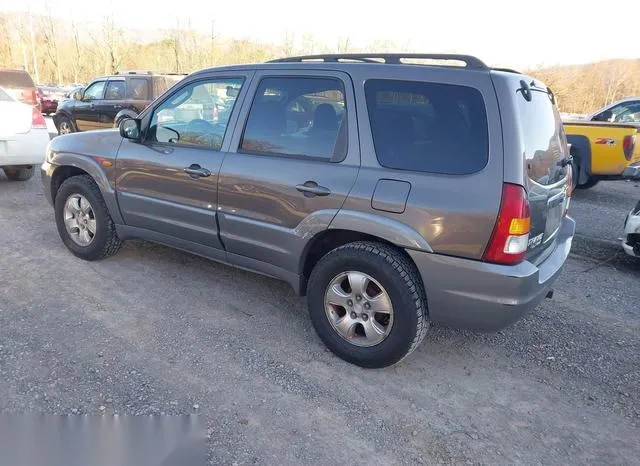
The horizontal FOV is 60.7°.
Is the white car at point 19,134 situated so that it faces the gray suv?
no

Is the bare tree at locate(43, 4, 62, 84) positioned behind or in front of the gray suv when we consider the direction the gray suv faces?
in front

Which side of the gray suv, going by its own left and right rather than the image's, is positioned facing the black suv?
front

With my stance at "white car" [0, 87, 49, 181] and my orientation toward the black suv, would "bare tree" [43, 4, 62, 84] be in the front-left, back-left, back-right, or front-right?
front-left

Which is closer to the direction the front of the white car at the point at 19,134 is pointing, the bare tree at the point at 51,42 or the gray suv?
the bare tree

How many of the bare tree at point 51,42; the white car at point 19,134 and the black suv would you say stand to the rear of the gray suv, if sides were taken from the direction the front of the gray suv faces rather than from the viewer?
0

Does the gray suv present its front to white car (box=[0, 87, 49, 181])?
yes

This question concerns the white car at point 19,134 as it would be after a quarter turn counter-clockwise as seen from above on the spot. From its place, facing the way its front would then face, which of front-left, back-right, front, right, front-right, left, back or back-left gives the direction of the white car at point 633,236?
back-left

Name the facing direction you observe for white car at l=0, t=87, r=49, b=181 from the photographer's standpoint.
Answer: facing away from the viewer

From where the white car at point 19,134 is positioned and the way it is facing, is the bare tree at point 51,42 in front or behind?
in front

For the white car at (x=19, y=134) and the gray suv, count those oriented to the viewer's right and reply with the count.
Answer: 0

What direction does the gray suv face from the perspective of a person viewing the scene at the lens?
facing away from the viewer and to the left of the viewer
